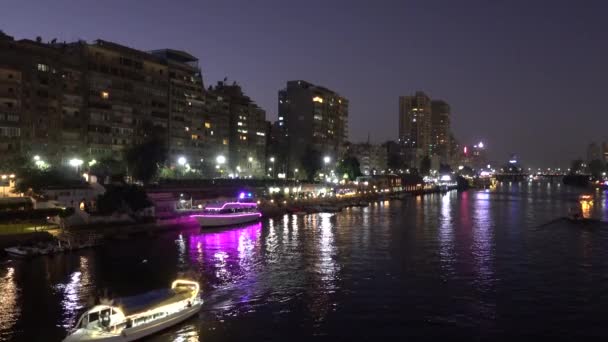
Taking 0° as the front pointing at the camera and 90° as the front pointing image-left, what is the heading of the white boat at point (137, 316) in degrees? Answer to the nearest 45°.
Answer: approximately 45°

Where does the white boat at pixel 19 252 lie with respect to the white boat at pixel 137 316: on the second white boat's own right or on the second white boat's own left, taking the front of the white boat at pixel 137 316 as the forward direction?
on the second white boat's own right
